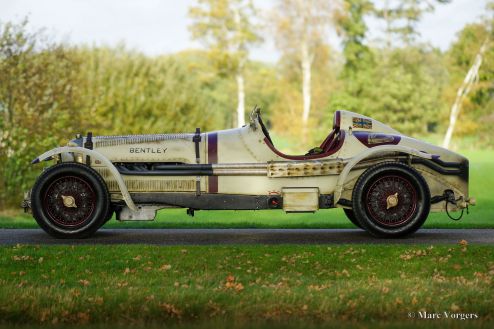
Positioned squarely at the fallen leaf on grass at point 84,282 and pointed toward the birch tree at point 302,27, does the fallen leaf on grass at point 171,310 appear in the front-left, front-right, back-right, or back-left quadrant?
back-right

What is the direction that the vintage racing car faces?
to the viewer's left

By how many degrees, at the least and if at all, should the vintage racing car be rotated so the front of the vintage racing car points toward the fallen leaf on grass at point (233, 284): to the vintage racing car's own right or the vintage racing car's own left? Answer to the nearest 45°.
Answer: approximately 90° to the vintage racing car's own left

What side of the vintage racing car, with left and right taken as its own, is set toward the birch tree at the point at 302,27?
right

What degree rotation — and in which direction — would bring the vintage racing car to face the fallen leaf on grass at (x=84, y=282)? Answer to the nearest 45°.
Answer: approximately 45° to its left

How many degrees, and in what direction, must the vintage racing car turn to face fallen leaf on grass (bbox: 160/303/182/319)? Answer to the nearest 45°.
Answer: approximately 90° to its left

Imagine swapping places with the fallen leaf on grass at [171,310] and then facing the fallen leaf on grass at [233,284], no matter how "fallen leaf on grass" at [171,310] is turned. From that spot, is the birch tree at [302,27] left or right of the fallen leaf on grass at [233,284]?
left

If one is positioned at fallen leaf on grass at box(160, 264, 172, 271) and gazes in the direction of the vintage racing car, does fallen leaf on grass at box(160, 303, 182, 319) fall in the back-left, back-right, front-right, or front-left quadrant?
back-right

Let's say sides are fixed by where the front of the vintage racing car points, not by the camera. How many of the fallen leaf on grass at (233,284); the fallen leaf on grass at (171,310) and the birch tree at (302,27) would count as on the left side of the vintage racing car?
2

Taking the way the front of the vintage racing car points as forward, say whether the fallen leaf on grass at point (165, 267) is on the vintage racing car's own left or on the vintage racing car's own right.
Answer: on the vintage racing car's own left

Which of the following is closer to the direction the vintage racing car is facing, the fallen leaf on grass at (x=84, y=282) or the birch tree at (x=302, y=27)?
the fallen leaf on grass
